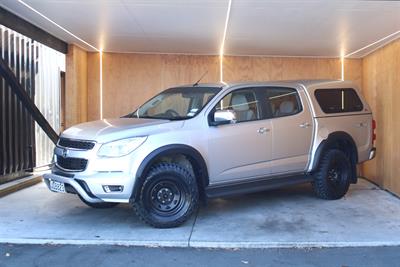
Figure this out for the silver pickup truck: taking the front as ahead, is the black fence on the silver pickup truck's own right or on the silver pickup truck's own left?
on the silver pickup truck's own right

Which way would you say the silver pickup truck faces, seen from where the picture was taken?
facing the viewer and to the left of the viewer
